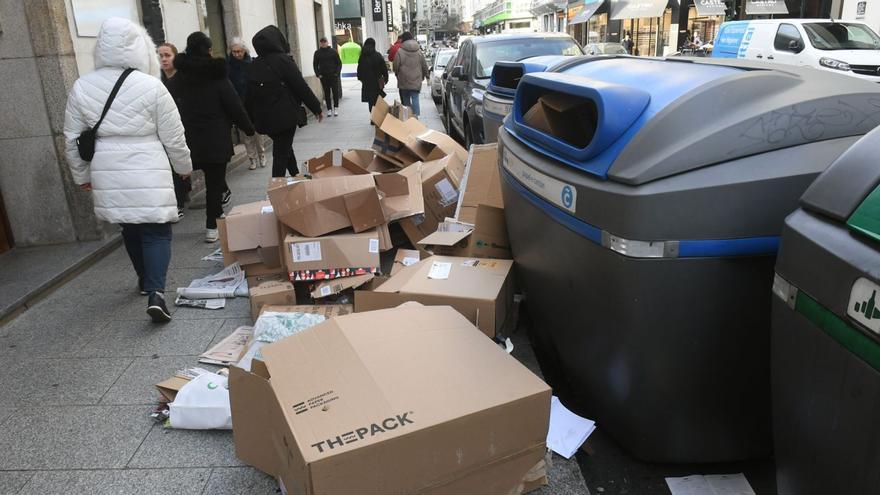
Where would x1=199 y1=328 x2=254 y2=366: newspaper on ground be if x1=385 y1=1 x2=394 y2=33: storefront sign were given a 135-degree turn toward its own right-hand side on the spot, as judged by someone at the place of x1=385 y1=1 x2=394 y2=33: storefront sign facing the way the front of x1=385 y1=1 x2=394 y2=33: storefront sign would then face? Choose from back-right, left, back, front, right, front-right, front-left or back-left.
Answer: back-left

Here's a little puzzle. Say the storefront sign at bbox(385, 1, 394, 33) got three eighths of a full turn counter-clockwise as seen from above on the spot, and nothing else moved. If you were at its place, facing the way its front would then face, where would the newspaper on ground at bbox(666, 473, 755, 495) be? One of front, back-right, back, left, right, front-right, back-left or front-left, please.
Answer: back-right

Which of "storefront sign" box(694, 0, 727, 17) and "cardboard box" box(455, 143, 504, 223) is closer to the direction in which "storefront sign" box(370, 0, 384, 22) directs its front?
the cardboard box

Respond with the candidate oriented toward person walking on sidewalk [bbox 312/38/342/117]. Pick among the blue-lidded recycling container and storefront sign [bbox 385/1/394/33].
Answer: the storefront sign

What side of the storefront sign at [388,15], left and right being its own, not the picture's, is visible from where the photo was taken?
front

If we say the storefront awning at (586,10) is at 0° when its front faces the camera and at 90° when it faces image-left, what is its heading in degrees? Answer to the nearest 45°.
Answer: approximately 45°

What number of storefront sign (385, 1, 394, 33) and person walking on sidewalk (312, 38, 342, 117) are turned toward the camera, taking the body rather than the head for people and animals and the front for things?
2

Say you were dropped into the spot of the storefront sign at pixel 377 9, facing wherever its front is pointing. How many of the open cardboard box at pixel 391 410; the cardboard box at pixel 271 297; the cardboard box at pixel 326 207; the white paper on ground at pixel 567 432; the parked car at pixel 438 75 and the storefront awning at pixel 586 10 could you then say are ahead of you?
5

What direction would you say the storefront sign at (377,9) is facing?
toward the camera

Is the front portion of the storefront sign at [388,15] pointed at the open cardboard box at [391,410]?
yes

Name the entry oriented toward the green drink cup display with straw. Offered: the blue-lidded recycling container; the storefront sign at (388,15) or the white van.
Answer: the storefront sign

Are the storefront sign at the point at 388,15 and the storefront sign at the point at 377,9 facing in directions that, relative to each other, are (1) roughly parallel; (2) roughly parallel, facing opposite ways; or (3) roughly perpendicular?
roughly parallel

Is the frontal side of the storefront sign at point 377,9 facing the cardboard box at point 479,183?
yes
